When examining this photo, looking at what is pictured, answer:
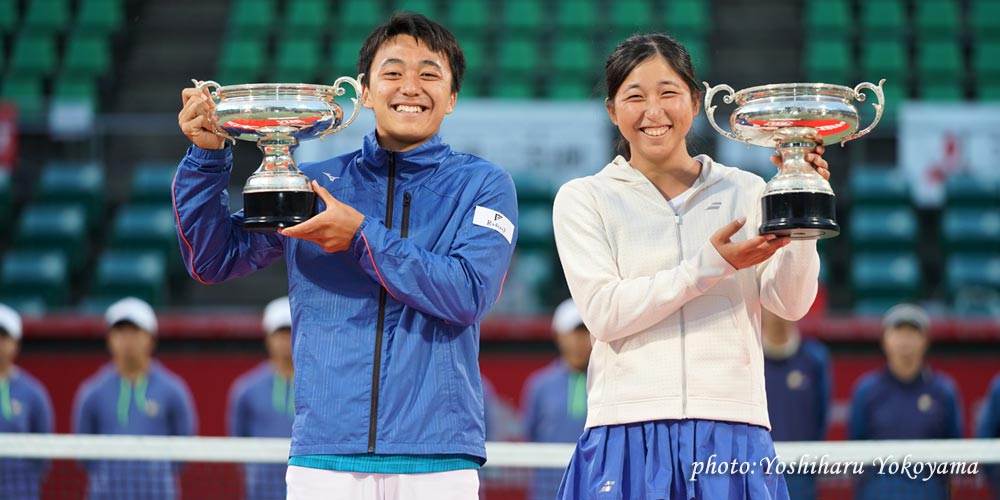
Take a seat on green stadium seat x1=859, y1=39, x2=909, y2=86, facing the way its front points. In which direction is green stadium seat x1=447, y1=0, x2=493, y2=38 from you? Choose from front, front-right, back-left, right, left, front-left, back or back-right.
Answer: right

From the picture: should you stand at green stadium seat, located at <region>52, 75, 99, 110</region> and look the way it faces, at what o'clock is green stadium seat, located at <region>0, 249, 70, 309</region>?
green stadium seat, located at <region>0, 249, 70, 309</region> is roughly at 12 o'clock from green stadium seat, located at <region>52, 75, 99, 110</region>.

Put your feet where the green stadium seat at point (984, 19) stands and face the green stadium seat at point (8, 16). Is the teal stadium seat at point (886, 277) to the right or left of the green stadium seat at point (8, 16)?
left

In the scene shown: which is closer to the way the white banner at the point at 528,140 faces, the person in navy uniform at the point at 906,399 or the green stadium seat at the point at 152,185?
the person in navy uniform

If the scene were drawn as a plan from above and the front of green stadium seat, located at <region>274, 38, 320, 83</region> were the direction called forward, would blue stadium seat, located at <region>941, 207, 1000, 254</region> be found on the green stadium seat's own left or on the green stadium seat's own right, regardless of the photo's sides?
on the green stadium seat's own left

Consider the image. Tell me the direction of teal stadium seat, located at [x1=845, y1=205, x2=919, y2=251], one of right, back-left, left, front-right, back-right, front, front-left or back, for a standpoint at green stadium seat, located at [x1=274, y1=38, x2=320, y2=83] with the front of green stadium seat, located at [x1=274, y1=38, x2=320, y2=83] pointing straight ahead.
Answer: front-left

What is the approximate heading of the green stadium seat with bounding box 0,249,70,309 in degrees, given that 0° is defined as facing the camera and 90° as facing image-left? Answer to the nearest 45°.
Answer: approximately 0°

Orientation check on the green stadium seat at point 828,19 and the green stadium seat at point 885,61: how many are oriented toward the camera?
2

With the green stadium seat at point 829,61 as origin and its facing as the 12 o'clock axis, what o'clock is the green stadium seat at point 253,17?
the green stadium seat at point 253,17 is roughly at 3 o'clock from the green stadium seat at point 829,61.

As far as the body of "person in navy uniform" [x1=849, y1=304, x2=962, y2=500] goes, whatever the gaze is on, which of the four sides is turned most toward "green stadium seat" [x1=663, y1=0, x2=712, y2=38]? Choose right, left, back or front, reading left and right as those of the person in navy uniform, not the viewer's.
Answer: back

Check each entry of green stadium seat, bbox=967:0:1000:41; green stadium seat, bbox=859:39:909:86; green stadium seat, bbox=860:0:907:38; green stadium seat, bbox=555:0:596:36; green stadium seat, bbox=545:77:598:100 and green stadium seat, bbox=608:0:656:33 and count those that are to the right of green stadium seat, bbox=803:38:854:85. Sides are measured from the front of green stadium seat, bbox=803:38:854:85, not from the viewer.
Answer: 3

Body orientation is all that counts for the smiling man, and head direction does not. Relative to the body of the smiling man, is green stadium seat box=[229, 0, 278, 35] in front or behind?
behind

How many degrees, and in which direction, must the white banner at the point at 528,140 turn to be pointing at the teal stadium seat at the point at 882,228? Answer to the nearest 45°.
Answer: approximately 90° to its left
